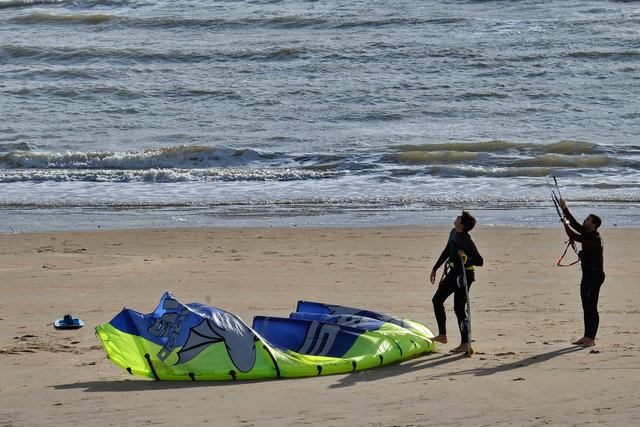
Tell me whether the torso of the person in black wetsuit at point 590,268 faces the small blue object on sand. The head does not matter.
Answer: yes

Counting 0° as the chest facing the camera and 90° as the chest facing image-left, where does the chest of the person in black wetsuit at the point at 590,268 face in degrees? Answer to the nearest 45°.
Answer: approximately 90°
